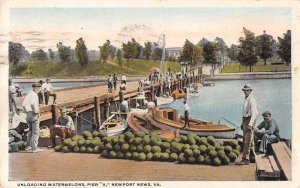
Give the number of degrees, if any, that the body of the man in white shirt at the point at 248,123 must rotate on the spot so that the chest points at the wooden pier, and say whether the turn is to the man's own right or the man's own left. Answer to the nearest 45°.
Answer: approximately 45° to the man's own right

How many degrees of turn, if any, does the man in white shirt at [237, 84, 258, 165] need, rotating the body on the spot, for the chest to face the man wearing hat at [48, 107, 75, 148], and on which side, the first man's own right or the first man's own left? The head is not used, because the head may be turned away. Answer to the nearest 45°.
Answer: approximately 45° to the first man's own right

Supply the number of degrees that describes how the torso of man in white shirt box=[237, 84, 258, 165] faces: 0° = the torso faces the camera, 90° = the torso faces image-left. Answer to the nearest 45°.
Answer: approximately 45°

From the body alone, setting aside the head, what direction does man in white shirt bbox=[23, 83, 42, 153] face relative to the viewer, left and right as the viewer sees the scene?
facing to the right of the viewer

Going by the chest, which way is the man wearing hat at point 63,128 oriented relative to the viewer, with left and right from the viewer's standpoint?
facing the viewer and to the left of the viewer
